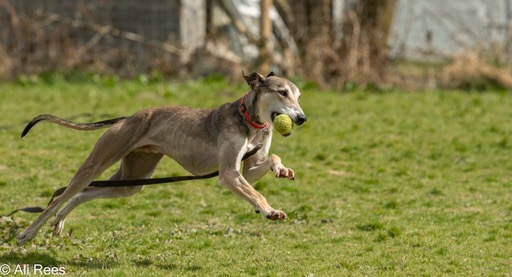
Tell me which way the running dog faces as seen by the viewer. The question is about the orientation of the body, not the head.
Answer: to the viewer's right
